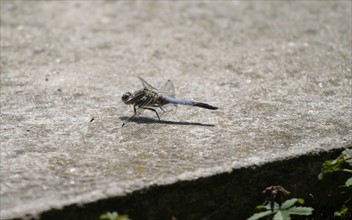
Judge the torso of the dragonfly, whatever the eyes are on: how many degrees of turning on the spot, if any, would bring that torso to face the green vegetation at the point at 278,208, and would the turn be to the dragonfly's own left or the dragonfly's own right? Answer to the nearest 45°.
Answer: approximately 135° to the dragonfly's own left

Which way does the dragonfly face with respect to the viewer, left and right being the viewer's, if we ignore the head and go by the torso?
facing to the left of the viewer
